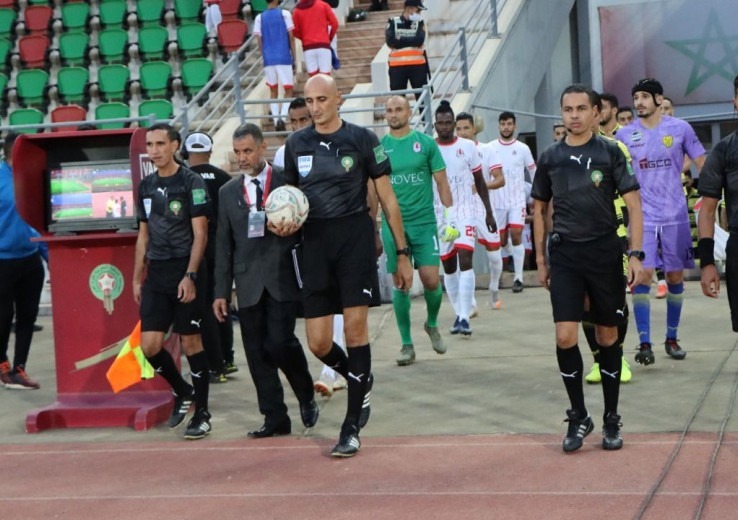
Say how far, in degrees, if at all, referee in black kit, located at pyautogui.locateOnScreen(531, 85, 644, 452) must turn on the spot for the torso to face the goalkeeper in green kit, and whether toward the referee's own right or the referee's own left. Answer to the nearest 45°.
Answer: approximately 135° to the referee's own right

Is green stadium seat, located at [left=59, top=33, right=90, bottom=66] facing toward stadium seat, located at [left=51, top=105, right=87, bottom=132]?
yes

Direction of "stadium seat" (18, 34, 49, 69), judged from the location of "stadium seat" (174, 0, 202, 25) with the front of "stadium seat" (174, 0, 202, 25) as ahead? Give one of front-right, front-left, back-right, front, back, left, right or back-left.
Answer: right

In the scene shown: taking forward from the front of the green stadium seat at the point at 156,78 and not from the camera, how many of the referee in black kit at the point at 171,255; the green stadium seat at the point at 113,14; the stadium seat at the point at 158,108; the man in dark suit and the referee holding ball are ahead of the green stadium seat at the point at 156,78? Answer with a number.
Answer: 4

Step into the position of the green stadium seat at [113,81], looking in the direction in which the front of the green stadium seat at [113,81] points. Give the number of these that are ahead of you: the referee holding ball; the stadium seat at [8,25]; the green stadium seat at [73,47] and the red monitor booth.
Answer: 2

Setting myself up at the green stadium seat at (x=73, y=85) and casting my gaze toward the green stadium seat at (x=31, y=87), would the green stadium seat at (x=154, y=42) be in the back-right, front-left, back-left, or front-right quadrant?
back-right
